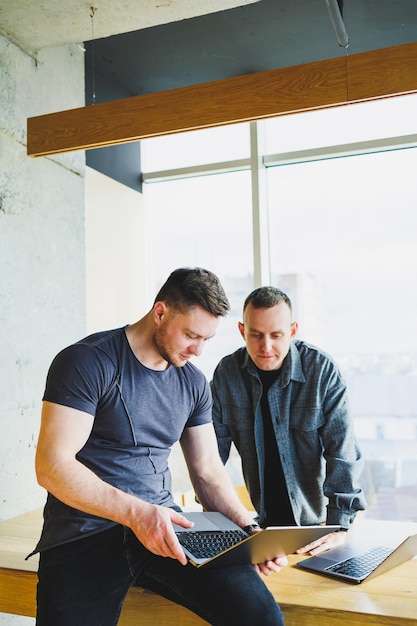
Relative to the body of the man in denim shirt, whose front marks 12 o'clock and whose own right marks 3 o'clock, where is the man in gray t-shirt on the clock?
The man in gray t-shirt is roughly at 1 o'clock from the man in denim shirt.

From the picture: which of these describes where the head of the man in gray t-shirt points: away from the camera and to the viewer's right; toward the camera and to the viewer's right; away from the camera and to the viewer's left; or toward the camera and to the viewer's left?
toward the camera and to the viewer's right

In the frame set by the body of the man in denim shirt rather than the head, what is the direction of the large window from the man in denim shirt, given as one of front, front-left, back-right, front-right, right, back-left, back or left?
back

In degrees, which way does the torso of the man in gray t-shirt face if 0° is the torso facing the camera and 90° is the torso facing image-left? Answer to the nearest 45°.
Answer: approximately 315°

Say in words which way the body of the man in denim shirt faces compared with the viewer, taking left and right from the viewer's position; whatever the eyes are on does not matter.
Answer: facing the viewer
